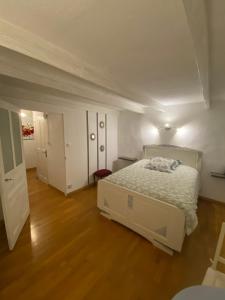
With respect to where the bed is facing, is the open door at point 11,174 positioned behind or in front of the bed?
in front

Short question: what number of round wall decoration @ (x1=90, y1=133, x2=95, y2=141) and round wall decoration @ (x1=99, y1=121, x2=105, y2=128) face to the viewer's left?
0

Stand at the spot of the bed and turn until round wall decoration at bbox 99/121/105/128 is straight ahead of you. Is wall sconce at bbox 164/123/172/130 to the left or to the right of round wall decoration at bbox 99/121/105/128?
right

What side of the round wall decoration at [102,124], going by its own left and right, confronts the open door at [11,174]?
right

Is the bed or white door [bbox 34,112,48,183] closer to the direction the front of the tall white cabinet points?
the bed

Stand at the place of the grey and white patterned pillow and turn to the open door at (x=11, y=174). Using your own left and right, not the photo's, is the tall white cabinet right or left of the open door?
right

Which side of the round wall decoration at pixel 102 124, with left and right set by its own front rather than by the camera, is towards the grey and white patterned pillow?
front

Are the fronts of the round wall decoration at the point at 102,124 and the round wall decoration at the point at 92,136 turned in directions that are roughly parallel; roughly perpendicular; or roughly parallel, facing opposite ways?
roughly parallel

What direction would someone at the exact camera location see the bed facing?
facing the viewer and to the left of the viewer

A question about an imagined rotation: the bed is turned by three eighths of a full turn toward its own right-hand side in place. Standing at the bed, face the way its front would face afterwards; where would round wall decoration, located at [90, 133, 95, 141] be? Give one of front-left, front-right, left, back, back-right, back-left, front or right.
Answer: front-left

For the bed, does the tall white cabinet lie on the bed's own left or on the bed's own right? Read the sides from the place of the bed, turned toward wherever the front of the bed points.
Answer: on the bed's own right

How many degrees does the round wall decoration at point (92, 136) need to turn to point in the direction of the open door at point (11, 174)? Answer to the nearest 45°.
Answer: approximately 90° to its right

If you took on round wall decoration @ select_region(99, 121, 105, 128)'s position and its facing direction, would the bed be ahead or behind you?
ahead

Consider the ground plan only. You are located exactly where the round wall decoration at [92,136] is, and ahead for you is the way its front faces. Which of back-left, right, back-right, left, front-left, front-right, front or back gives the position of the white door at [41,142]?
back-right

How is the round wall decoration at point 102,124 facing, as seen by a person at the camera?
facing the viewer and to the right of the viewer
